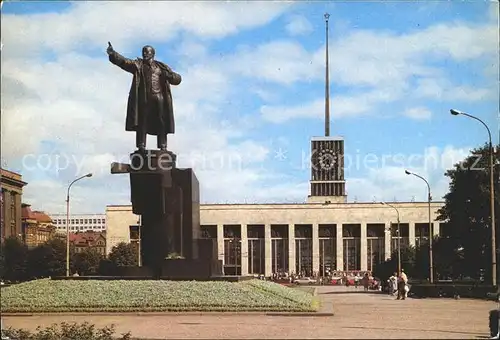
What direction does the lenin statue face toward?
toward the camera

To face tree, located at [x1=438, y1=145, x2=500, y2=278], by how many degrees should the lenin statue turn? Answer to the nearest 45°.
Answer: approximately 135° to its left
